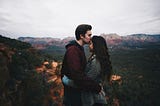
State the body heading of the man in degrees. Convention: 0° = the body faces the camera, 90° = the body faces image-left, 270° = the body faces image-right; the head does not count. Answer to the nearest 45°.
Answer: approximately 270°

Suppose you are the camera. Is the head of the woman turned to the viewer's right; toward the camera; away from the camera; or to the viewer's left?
to the viewer's left

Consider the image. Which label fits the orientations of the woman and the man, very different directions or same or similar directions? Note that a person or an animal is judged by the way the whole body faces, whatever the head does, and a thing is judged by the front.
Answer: very different directions

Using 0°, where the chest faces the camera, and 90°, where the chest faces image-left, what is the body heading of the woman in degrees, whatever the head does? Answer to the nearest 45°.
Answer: approximately 90°
